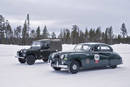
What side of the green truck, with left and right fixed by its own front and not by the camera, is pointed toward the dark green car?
left

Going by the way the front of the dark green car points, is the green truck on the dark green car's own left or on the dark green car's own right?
on the dark green car's own right

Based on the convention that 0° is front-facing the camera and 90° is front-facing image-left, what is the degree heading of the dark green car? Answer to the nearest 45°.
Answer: approximately 45°
